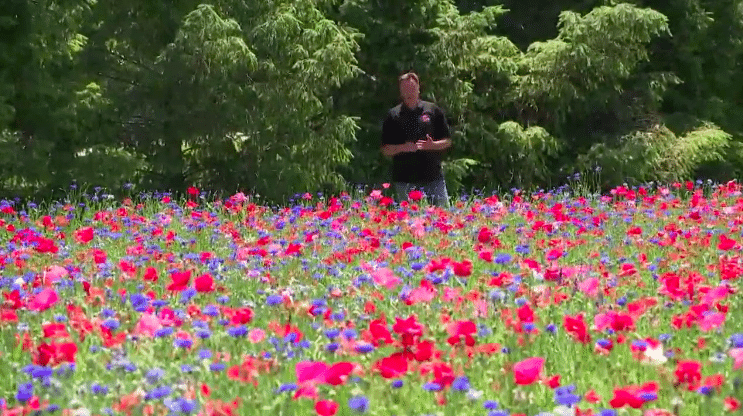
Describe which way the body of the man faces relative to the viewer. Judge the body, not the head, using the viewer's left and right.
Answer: facing the viewer

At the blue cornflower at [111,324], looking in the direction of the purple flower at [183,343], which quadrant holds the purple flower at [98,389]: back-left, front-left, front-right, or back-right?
front-right

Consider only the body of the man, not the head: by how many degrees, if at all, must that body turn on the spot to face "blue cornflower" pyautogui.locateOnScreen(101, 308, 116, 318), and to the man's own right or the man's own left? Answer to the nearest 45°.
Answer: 0° — they already face it

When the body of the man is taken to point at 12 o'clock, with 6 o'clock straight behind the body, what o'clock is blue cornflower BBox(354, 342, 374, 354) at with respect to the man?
The blue cornflower is roughly at 12 o'clock from the man.

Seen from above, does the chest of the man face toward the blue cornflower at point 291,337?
yes

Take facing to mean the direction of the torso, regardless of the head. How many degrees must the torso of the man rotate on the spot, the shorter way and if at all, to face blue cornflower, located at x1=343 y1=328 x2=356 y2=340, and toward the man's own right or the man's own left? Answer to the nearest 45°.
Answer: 0° — they already face it

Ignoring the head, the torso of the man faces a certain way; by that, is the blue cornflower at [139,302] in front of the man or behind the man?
in front

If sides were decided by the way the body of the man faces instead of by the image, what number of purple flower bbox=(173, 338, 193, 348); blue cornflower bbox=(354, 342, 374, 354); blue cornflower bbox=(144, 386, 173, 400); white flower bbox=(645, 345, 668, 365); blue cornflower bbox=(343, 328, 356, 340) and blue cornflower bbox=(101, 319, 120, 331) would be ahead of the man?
6

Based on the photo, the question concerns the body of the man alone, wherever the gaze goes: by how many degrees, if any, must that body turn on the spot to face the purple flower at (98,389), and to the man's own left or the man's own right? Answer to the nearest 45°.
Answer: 0° — they already face it

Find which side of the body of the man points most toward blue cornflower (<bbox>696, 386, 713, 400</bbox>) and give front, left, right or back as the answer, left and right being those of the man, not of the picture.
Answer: front

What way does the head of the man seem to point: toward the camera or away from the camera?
toward the camera

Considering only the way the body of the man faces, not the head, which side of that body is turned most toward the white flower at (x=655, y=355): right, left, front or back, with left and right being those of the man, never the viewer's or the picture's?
front

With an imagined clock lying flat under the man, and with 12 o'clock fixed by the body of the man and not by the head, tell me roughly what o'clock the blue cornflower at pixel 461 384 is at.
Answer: The blue cornflower is roughly at 12 o'clock from the man.

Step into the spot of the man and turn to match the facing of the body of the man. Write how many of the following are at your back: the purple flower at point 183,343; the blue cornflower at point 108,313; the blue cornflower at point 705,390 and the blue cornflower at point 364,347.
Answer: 0

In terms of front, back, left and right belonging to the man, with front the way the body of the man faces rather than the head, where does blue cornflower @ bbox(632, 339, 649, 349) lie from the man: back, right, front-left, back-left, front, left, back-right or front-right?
front

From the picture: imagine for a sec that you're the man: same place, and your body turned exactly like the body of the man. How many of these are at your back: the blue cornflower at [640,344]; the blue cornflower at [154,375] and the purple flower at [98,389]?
0

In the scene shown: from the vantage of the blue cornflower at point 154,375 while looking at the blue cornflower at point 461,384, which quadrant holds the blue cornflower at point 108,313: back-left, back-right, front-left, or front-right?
back-left

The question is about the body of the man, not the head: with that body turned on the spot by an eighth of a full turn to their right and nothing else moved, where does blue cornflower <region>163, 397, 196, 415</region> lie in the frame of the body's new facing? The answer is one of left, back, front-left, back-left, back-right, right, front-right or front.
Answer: front-left
